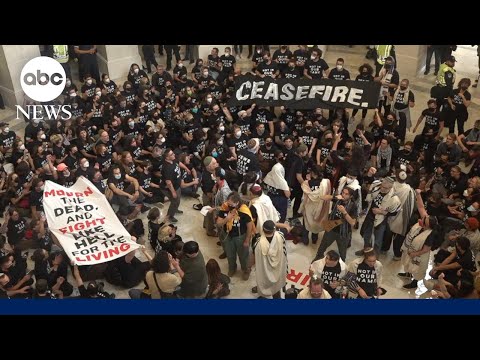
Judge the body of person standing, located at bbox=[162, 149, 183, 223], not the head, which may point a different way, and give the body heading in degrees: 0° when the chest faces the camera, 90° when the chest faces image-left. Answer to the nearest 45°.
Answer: approximately 315°

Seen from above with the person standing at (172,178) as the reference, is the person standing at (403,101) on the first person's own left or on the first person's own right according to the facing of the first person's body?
on the first person's own left

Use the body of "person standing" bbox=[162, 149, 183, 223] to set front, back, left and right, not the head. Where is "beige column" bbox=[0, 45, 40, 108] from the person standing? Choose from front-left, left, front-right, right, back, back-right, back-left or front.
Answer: back

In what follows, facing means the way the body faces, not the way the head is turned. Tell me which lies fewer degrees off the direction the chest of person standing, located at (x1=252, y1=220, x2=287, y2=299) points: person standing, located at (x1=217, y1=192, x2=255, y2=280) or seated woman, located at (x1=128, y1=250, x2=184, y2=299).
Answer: the person standing

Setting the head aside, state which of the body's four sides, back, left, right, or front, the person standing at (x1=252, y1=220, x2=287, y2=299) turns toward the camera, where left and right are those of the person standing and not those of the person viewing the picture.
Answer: back

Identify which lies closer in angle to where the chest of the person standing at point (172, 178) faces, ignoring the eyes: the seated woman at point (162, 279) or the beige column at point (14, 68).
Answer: the seated woman

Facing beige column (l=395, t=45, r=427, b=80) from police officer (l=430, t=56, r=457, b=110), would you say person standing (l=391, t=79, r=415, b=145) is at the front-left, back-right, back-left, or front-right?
back-left
